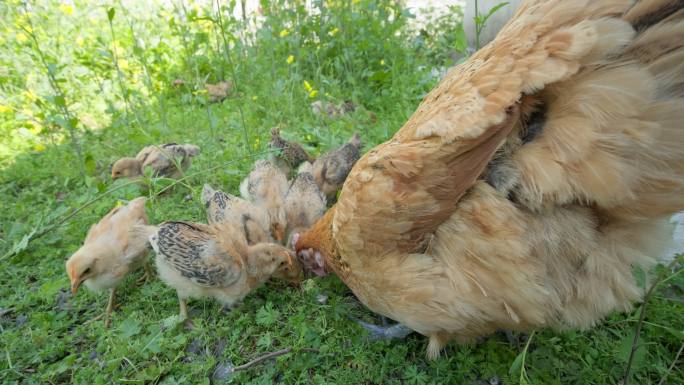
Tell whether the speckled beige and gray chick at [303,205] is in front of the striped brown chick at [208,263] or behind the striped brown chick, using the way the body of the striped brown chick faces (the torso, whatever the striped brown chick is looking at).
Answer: in front

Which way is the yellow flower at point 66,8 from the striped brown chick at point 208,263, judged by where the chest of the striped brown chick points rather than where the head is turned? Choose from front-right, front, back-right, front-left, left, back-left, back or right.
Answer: left

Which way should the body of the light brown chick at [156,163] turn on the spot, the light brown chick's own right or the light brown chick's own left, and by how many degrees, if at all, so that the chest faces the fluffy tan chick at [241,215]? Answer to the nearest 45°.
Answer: approximately 135° to the light brown chick's own left

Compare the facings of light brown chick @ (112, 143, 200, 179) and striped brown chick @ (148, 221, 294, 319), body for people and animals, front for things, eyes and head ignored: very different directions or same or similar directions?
very different directions

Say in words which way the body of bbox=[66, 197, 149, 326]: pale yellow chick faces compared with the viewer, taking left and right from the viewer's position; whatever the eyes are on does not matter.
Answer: facing the viewer and to the left of the viewer

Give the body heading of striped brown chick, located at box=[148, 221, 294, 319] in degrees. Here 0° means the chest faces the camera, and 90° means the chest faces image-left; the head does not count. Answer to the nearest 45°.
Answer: approximately 270°

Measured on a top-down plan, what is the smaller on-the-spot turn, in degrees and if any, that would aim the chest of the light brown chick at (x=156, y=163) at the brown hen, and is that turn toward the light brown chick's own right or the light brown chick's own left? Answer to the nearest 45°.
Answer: approximately 135° to the light brown chick's own left

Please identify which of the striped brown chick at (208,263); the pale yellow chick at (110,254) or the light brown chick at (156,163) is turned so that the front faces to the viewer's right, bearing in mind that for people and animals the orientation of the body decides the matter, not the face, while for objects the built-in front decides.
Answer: the striped brown chick

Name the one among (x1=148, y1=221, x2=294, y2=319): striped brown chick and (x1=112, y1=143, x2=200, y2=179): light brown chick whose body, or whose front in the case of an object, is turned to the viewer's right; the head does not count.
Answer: the striped brown chick

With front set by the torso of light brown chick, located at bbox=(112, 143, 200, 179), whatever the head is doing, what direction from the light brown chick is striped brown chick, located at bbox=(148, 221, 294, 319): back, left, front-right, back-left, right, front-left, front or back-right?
left

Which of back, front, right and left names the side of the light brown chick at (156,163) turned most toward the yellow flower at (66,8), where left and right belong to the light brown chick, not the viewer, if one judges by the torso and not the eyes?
right

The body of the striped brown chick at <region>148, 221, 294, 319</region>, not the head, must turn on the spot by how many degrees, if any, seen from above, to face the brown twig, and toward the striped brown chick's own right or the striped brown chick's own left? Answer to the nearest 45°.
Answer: approximately 90° to the striped brown chick's own right

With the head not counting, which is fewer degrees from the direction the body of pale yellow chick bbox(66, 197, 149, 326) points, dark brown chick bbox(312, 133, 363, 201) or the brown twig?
the brown twig

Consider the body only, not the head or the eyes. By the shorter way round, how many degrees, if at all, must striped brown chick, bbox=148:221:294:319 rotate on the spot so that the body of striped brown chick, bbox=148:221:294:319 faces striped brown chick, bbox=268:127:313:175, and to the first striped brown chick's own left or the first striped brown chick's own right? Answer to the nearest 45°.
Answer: approximately 45° to the first striped brown chick's own left

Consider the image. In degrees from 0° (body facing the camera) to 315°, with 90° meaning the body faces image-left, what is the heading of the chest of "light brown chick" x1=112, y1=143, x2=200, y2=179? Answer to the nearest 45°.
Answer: approximately 90°
